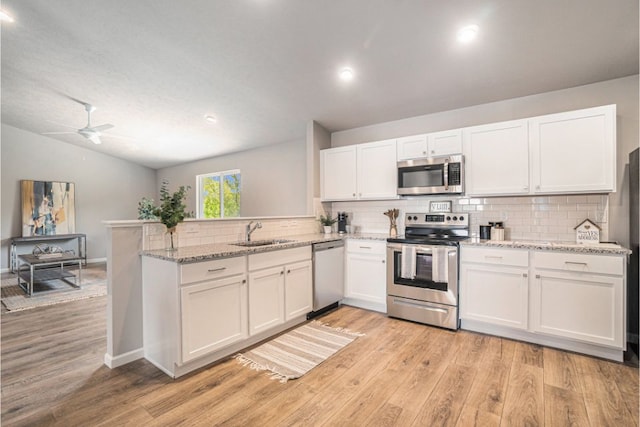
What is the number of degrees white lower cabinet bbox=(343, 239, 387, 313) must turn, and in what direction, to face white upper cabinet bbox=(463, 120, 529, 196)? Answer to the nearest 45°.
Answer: approximately 135° to its left

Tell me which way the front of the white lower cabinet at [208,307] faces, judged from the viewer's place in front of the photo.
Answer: facing the viewer and to the right of the viewer

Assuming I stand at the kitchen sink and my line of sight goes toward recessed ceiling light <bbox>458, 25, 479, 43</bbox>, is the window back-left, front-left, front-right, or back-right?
back-left

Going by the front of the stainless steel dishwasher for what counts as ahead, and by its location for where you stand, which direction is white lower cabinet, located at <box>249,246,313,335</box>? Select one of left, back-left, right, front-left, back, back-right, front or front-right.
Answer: right

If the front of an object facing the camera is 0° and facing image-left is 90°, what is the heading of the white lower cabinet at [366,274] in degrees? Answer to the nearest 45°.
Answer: approximately 45°

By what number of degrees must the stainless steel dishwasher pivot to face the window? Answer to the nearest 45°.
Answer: approximately 180°

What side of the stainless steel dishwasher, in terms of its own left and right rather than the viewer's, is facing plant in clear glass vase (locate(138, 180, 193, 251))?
right

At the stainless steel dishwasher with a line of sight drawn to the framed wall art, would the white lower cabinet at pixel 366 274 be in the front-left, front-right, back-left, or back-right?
back-right

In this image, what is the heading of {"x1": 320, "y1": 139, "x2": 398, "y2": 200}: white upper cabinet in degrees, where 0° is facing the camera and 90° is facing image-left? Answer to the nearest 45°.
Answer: approximately 45°

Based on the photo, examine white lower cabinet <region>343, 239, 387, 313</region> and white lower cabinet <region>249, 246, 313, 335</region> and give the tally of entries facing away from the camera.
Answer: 0
